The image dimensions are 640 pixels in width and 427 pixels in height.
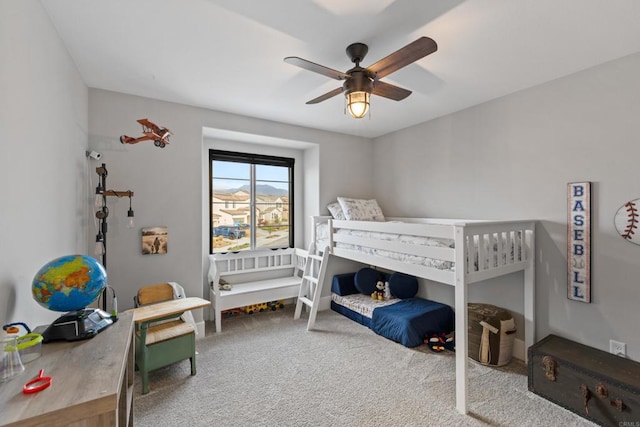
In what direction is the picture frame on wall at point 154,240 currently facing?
toward the camera

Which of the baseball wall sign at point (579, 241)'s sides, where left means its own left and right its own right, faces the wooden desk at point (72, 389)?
front

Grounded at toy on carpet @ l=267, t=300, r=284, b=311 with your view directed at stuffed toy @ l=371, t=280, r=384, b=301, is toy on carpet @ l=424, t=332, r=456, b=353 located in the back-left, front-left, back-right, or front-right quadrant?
front-right

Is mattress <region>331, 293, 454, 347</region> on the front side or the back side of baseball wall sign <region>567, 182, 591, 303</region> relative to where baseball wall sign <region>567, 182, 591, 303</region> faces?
on the front side

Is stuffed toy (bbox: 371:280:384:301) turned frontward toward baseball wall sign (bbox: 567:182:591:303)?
no

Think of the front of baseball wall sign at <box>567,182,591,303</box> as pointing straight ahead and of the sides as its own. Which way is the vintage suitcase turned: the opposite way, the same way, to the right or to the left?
the same way

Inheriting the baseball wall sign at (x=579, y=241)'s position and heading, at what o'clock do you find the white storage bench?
The white storage bench is roughly at 1 o'clock from the baseball wall sign.

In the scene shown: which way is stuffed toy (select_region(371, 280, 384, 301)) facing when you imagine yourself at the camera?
facing the viewer and to the left of the viewer

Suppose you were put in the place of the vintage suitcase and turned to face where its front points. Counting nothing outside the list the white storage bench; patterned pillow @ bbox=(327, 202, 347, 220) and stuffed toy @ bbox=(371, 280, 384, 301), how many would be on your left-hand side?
0

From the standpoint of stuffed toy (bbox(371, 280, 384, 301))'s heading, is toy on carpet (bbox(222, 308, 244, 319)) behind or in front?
in front

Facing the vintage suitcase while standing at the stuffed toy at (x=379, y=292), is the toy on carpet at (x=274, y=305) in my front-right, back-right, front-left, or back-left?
back-right

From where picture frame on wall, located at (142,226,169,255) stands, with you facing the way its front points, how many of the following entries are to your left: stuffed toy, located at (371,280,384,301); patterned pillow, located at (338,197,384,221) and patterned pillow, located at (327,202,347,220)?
3

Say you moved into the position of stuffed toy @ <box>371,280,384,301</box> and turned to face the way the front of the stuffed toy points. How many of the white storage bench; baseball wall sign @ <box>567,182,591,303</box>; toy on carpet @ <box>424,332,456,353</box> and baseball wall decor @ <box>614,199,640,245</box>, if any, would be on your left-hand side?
3

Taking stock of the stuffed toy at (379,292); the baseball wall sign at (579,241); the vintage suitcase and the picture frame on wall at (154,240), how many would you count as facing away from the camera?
0

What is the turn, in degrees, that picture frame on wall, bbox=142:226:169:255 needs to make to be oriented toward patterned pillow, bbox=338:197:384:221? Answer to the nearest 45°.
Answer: approximately 90° to its left
